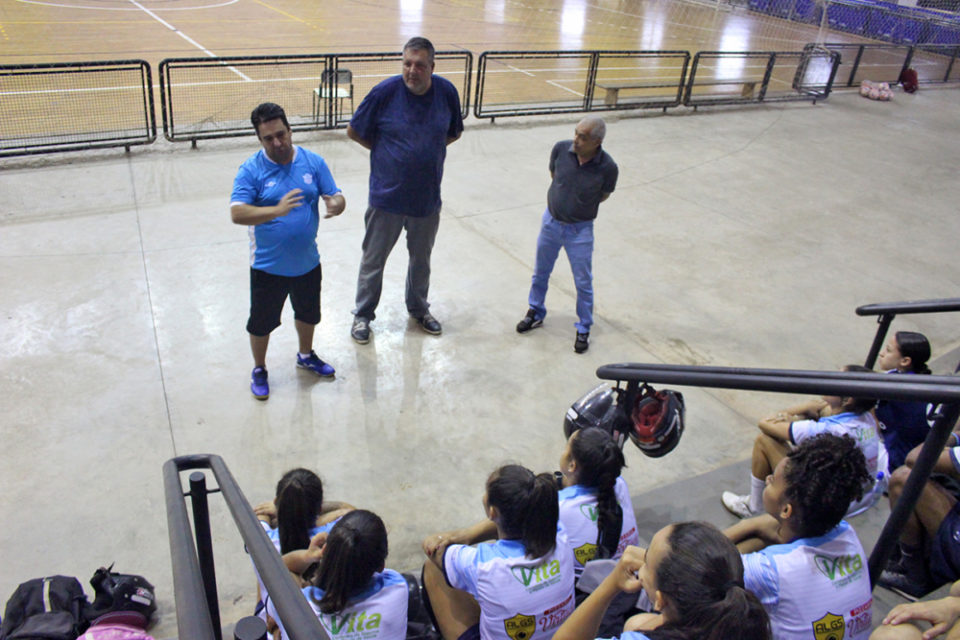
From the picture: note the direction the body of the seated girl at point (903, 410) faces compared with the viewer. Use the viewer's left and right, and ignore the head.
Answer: facing to the left of the viewer

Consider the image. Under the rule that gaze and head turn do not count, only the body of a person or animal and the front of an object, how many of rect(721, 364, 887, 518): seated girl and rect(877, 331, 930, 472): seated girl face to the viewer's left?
2

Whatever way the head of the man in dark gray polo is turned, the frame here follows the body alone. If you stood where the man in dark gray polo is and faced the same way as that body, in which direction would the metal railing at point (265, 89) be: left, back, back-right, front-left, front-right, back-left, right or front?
right

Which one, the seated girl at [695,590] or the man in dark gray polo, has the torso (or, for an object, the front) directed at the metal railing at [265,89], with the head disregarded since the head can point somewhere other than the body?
the seated girl

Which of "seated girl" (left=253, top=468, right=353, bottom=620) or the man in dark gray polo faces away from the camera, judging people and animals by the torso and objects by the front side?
the seated girl

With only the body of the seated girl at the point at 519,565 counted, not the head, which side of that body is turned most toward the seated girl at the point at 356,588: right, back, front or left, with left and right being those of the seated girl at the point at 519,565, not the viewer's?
left

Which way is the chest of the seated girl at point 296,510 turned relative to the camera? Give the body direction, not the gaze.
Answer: away from the camera

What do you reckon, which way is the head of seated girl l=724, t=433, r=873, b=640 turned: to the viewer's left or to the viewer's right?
to the viewer's left

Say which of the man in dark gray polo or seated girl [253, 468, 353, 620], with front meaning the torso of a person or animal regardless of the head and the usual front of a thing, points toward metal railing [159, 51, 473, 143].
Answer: the seated girl

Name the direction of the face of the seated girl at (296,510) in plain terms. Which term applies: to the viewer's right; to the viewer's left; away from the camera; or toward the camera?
away from the camera

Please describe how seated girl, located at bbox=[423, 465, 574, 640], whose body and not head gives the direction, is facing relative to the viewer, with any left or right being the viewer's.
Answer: facing away from the viewer and to the left of the viewer

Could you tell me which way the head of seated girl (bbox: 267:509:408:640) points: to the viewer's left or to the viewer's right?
to the viewer's left

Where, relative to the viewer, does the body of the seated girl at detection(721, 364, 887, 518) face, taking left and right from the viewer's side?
facing to the left of the viewer

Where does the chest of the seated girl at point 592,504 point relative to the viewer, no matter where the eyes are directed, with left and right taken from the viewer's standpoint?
facing away from the viewer and to the left of the viewer

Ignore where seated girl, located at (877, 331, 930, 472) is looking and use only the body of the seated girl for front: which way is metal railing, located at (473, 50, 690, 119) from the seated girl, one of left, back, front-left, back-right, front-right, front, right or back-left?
front-right
